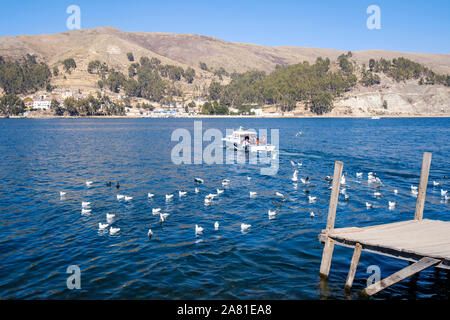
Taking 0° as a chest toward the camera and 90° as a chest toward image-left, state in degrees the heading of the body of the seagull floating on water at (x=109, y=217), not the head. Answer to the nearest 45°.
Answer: approximately 45°

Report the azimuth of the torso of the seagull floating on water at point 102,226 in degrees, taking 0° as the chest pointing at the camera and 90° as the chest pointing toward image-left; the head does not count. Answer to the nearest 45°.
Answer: approximately 90°

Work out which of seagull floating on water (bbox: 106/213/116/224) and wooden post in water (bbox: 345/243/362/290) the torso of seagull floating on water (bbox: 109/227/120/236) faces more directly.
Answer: the seagull floating on water

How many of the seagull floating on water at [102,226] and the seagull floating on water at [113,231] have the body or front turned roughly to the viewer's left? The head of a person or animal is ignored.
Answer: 2

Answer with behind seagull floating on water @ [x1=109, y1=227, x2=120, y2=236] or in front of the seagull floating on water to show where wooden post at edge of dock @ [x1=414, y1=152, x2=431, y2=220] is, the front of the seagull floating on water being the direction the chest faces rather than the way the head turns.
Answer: behind

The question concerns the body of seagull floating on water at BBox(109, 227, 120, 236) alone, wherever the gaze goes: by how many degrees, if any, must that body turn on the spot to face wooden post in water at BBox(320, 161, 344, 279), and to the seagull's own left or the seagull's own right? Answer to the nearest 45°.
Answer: approximately 135° to the seagull's own left

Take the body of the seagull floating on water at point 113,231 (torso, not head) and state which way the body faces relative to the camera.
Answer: to the viewer's left

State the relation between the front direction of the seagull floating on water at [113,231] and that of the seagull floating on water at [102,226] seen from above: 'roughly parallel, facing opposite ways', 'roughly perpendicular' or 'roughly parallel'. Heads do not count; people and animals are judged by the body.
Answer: roughly parallel
